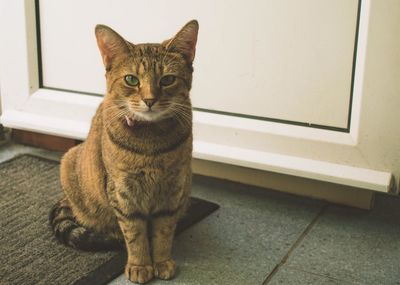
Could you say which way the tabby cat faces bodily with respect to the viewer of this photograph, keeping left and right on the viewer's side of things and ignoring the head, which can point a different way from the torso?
facing the viewer and to the right of the viewer
